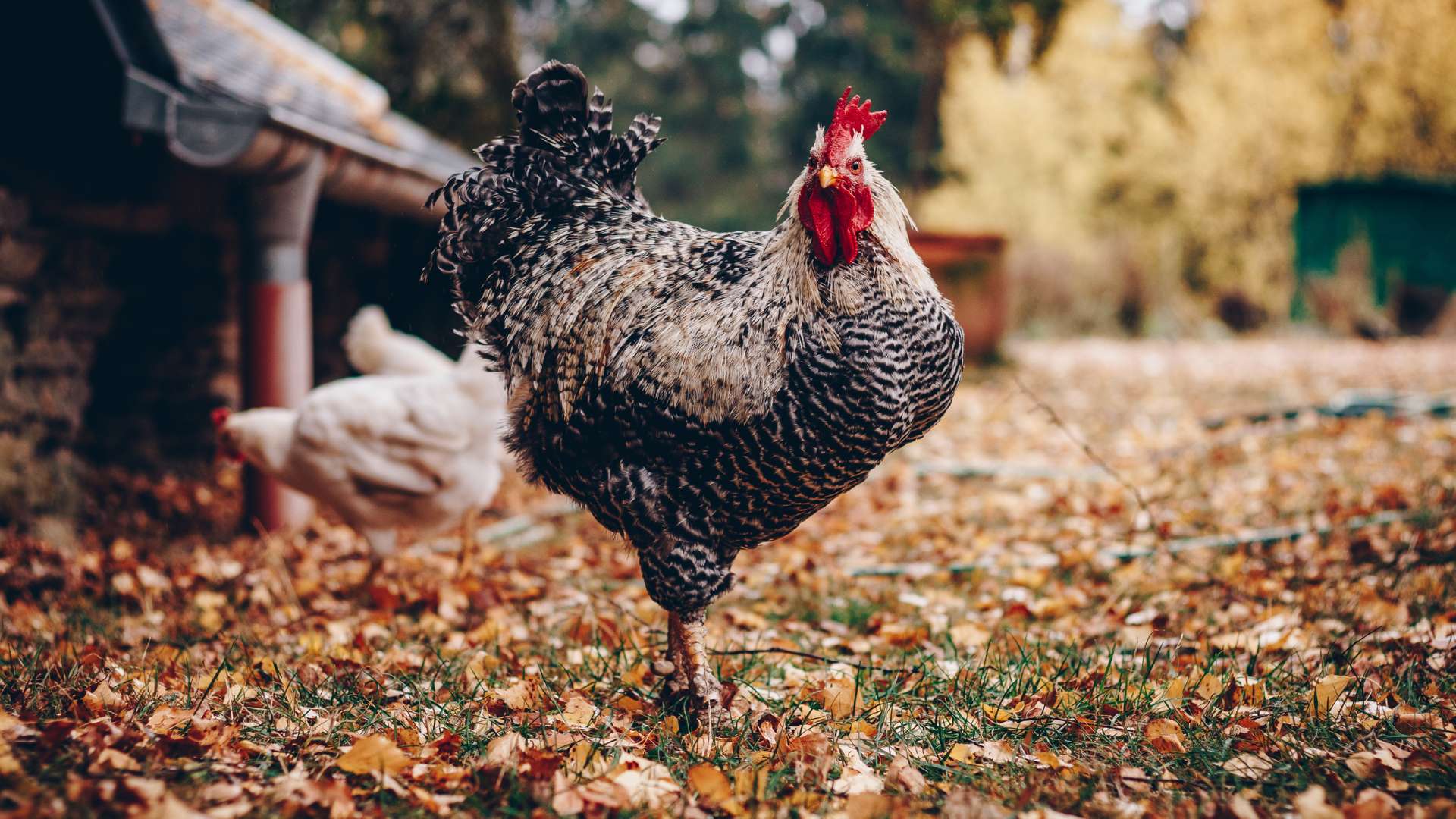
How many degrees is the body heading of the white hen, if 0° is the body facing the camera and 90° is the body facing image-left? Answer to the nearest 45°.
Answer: approximately 90°

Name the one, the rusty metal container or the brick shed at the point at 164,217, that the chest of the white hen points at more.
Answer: the brick shed

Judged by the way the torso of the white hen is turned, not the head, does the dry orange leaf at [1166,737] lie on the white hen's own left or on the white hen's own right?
on the white hen's own left

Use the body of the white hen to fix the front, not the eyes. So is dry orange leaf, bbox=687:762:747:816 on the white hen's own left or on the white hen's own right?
on the white hen's own left

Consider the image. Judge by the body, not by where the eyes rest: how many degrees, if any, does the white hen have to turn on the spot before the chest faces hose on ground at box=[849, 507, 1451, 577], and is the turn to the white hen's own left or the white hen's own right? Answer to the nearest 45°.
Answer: approximately 180°

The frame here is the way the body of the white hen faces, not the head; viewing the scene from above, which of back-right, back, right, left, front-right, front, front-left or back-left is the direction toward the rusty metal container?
back-right

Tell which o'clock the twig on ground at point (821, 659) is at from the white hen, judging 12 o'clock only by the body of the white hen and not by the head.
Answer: The twig on ground is roughly at 8 o'clock from the white hen.

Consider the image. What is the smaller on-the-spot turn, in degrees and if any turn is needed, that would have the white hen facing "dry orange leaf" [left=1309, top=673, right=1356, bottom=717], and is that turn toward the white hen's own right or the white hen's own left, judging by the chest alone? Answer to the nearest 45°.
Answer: approximately 135° to the white hen's own left

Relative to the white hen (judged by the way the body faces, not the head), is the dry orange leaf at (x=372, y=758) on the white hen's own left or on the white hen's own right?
on the white hen's own left
